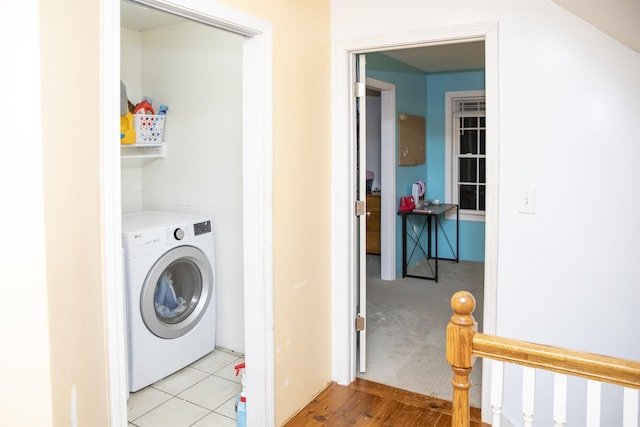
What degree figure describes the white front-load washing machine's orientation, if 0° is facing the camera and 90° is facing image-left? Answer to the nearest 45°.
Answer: approximately 315°

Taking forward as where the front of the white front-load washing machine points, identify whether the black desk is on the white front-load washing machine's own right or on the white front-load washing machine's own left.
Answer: on the white front-load washing machine's own left

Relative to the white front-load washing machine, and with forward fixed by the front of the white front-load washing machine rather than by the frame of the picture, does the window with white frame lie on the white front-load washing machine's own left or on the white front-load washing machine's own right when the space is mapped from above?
on the white front-load washing machine's own left
